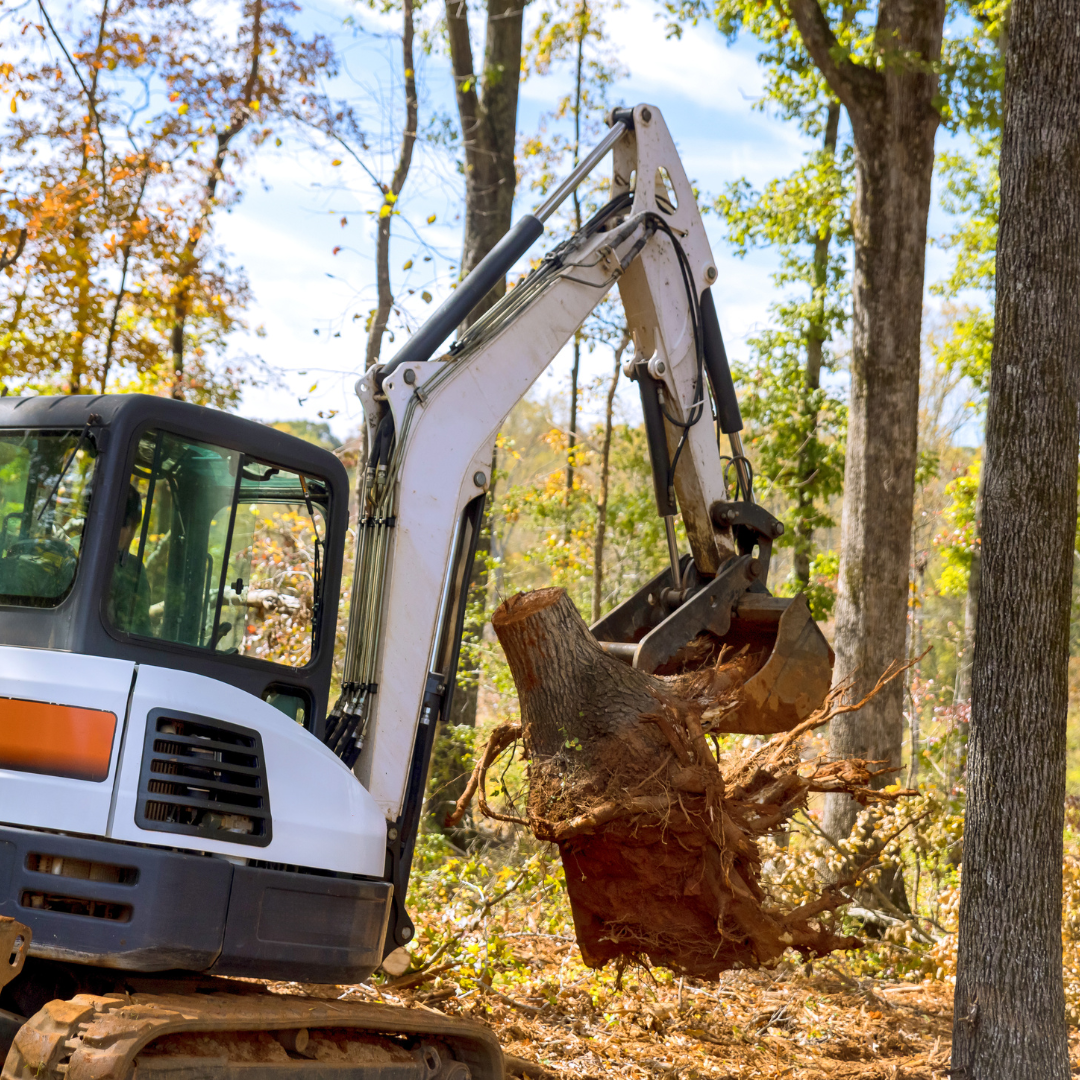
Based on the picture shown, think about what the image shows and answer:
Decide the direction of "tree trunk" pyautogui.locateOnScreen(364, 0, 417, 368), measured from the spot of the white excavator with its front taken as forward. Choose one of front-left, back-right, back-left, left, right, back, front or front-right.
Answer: front-left

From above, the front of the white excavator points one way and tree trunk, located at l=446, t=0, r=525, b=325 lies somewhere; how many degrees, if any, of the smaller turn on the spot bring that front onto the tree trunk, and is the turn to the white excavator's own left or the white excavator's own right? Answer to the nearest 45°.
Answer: approximately 45° to the white excavator's own left

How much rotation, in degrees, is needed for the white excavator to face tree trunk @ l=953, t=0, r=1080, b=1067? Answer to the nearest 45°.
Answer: approximately 45° to its right

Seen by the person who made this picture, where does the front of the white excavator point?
facing away from the viewer and to the right of the viewer
